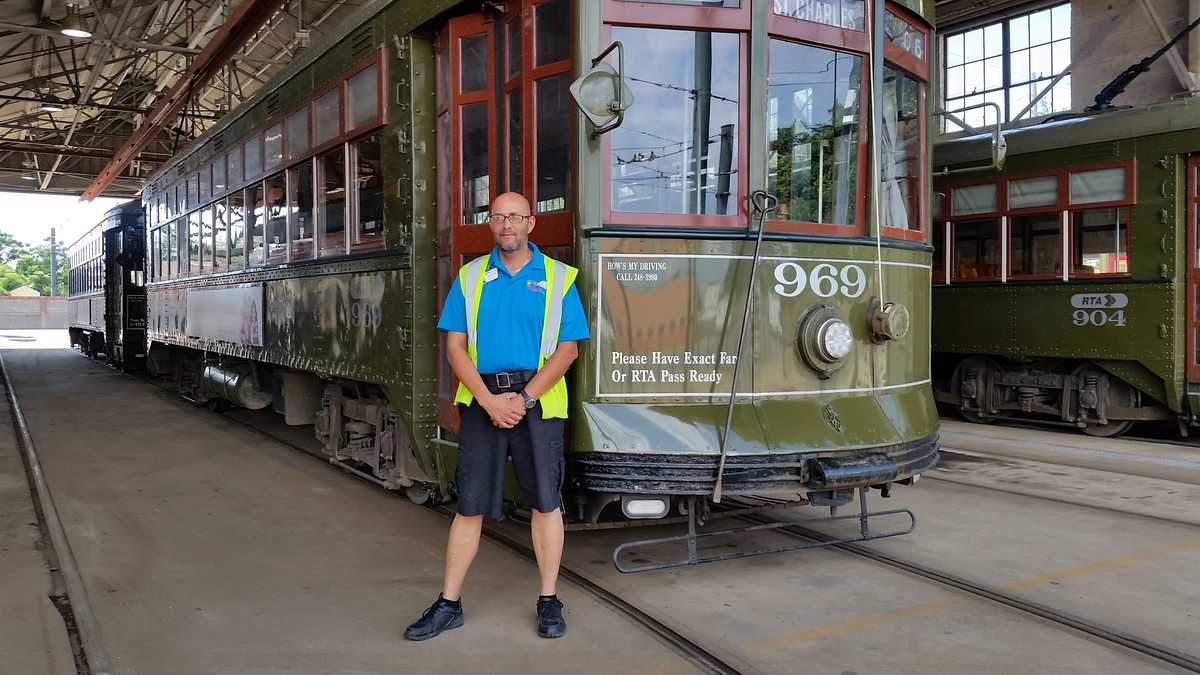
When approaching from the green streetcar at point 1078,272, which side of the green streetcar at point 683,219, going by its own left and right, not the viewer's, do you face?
left

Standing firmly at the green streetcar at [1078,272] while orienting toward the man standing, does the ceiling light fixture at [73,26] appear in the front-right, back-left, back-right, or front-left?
front-right

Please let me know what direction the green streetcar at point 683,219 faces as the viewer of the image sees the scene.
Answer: facing the viewer and to the right of the viewer

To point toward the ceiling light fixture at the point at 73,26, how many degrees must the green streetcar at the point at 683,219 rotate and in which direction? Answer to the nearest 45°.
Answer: approximately 180°

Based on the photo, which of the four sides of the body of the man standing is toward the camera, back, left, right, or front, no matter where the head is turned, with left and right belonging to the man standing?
front

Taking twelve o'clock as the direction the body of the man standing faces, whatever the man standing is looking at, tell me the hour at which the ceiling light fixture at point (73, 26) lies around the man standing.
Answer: The ceiling light fixture is roughly at 5 o'clock from the man standing.

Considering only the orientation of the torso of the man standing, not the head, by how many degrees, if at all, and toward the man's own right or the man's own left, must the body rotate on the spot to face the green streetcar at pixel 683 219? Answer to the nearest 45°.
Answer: approximately 135° to the man's own left

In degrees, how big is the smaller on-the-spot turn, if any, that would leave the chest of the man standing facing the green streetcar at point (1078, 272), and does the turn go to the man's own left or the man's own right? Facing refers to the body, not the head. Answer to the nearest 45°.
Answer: approximately 135° to the man's own left

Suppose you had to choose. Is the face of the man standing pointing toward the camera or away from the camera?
toward the camera

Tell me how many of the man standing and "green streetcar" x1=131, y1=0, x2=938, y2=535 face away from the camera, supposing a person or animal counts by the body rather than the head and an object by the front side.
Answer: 0
